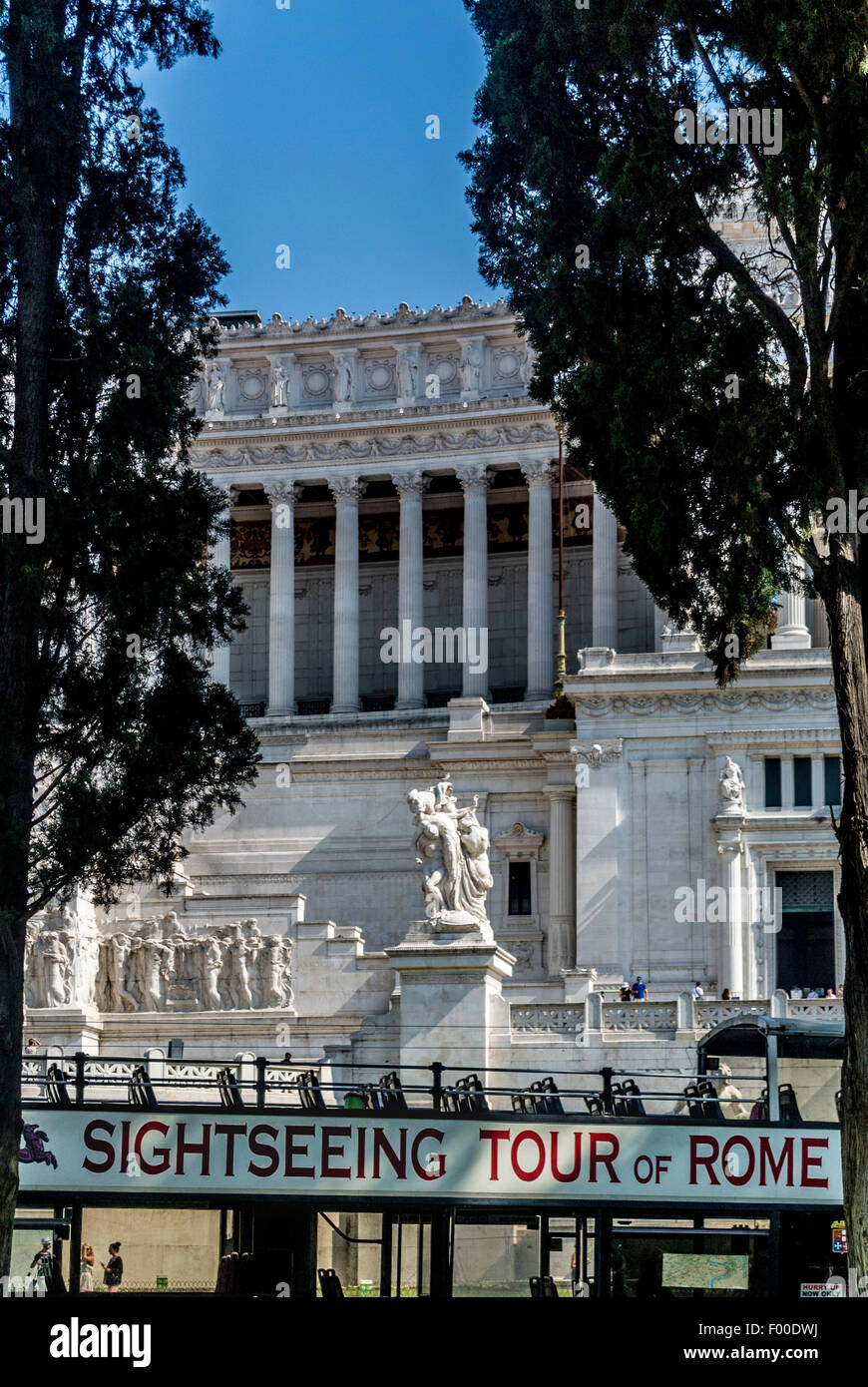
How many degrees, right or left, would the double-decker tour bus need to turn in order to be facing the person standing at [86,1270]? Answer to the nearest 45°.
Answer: approximately 180°

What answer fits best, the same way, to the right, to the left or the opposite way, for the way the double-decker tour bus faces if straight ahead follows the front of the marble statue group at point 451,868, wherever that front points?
to the left

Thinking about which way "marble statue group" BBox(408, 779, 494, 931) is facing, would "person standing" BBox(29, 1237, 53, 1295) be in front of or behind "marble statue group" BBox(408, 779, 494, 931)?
in front

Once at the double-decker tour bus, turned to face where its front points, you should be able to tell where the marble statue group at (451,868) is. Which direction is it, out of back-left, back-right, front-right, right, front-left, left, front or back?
left

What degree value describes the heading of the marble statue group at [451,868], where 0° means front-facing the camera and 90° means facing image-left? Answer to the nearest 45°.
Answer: approximately 0°

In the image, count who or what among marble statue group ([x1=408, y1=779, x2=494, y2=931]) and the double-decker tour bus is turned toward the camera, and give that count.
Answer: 1

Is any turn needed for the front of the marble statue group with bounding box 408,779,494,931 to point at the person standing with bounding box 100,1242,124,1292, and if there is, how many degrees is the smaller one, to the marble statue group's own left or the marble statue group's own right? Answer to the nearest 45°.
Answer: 0° — it already faces them

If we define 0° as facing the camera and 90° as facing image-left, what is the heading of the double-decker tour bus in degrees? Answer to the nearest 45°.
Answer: approximately 270°

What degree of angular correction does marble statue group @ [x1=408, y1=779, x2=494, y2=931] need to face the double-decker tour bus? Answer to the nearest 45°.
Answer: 0° — it already faces it
